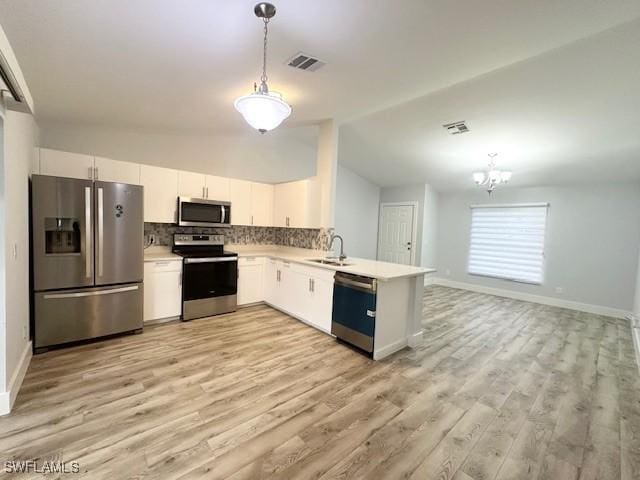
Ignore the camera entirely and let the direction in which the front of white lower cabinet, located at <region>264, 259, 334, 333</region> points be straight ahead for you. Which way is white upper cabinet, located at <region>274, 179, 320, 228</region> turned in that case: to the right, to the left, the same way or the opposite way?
the same way

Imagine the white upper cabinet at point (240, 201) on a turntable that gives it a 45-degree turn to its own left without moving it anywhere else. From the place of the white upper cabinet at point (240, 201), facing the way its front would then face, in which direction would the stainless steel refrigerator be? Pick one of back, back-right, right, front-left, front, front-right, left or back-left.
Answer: back-right

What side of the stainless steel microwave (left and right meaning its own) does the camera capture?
front

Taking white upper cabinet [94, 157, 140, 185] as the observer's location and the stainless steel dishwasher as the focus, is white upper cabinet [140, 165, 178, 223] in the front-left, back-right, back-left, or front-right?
front-left

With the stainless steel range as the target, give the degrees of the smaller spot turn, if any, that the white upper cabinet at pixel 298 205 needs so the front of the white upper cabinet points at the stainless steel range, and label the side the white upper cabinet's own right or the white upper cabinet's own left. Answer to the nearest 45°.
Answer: approximately 45° to the white upper cabinet's own right

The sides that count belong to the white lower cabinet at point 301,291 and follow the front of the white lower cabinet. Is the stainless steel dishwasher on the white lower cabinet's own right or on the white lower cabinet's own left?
on the white lower cabinet's own left

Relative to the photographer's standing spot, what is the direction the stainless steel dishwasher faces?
facing the viewer and to the left of the viewer

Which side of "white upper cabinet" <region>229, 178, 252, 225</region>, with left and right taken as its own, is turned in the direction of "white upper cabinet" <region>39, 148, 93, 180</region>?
right

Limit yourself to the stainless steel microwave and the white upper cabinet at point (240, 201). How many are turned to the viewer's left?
0

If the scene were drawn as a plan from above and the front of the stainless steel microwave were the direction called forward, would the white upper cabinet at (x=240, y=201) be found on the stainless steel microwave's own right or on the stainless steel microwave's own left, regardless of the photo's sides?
on the stainless steel microwave's own left

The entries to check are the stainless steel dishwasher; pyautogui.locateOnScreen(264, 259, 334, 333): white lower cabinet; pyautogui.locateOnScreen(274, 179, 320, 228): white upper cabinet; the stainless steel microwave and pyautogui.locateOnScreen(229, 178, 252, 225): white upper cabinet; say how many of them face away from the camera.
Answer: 0
